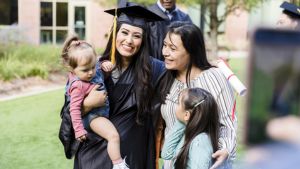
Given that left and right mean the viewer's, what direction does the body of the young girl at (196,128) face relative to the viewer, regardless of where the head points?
facing away from the viewer and to the left of the viewer

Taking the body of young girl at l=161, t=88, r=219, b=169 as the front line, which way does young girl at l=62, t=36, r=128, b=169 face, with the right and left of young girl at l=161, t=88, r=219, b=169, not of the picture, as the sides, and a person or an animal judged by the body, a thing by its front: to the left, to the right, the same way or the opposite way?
the opposite way

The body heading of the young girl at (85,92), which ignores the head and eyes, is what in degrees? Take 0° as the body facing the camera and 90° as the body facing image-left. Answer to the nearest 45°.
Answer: approximately 315°

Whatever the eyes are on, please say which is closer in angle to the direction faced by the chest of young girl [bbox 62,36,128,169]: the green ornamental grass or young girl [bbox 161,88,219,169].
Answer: the young girl

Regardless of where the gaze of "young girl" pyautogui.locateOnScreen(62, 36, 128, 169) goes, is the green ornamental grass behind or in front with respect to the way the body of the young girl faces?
behind

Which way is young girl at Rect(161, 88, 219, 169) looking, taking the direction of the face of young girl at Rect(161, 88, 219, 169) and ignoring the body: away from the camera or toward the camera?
away from the camera

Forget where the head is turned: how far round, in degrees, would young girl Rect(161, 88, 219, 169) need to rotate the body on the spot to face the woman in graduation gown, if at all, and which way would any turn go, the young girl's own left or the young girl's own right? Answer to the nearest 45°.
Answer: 0° — they already face them

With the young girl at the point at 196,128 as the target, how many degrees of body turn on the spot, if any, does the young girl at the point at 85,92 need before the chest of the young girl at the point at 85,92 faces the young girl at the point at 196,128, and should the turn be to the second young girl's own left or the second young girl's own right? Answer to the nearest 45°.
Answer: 0° — they already face them

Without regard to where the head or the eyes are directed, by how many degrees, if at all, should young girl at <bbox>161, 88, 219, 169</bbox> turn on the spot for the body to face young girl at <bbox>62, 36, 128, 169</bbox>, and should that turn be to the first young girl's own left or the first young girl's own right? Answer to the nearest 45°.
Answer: approximately 45° to the first young girl's own left
